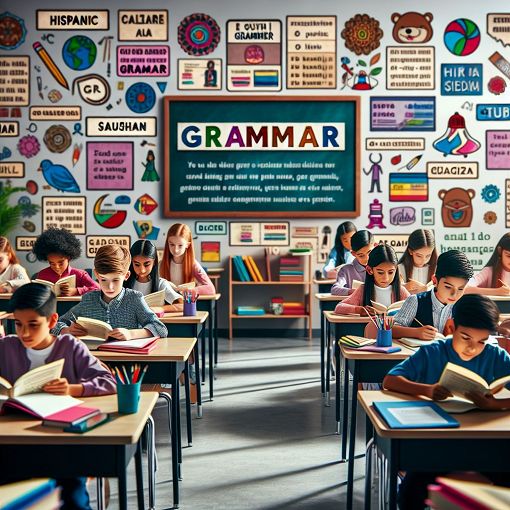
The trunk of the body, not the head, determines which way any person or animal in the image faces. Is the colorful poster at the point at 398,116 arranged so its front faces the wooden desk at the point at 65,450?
yes

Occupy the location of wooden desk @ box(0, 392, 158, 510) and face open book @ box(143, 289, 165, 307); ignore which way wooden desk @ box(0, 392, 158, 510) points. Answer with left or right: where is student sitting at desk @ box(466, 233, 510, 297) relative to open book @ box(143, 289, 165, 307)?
right

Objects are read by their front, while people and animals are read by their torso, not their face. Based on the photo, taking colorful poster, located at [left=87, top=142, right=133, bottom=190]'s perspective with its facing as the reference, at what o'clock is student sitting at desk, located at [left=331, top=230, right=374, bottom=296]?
The student sitting at desk is roughly at 11 o'clock from the colorful poster.

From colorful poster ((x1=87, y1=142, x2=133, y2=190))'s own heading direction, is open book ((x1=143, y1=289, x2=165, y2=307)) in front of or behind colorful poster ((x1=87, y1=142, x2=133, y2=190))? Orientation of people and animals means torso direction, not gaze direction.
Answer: in front

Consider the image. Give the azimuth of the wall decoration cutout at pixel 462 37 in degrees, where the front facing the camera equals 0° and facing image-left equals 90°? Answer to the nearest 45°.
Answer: approximately 0°
